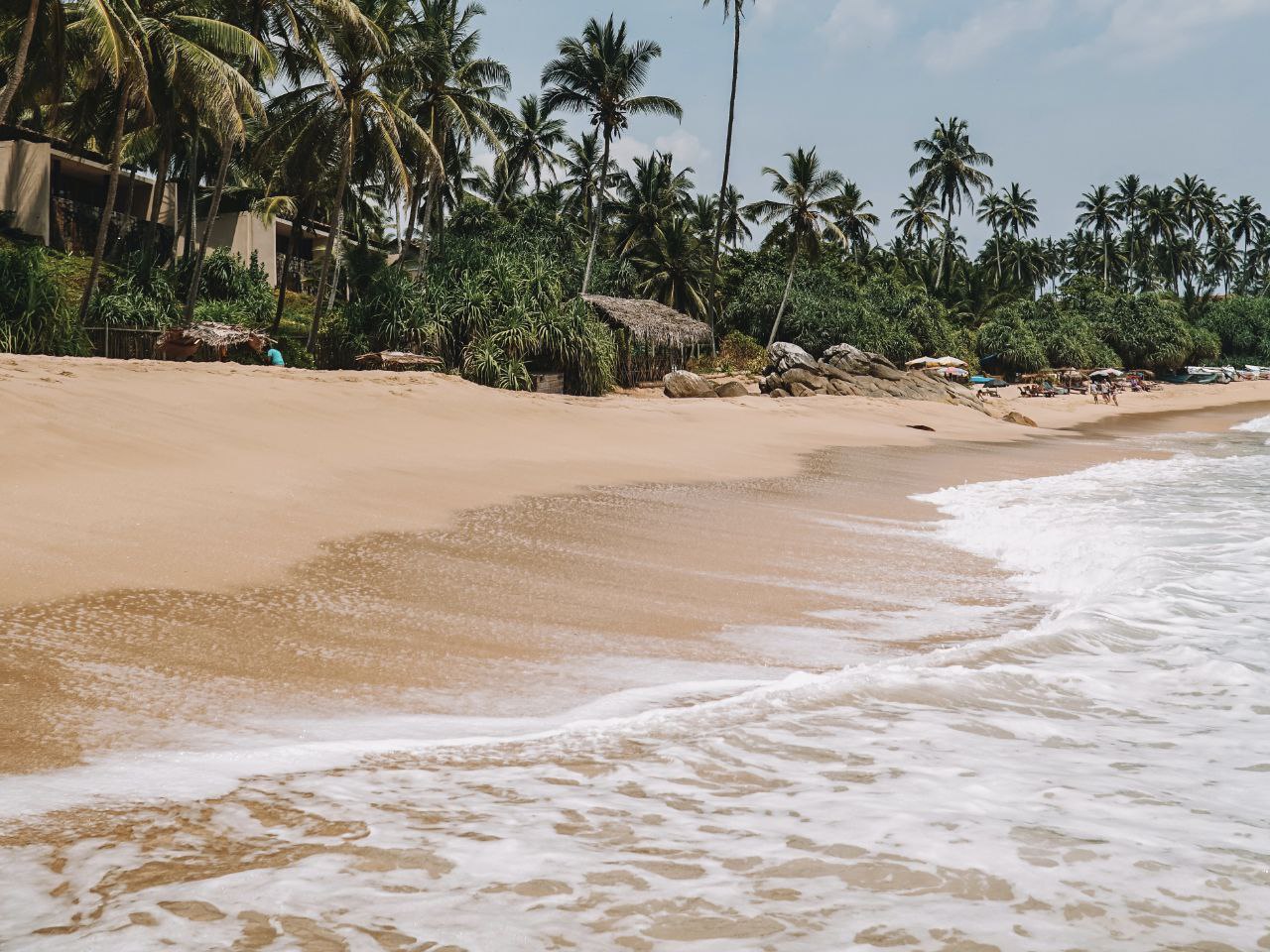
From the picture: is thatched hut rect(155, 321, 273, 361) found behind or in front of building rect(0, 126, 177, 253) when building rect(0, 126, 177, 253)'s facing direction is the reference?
in front

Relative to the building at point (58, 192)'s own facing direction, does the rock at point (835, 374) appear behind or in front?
in front

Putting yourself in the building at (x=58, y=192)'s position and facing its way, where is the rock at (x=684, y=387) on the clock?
The rock is roughly at 10 o'clock from the building.

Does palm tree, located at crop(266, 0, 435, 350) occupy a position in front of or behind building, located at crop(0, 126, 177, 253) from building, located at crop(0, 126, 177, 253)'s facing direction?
in front

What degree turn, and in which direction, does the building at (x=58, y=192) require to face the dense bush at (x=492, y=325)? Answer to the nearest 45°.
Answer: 0° — it already faces it

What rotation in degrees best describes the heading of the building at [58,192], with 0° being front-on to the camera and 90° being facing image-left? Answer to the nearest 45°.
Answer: approximately 315°

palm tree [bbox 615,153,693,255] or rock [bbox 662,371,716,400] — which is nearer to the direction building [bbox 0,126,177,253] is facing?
the rock

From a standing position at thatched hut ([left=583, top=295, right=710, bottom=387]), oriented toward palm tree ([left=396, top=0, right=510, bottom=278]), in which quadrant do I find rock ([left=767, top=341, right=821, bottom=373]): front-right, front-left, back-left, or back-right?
back-right

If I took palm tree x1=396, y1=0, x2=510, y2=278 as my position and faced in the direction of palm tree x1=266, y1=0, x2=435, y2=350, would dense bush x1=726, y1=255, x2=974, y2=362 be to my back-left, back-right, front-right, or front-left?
back-left

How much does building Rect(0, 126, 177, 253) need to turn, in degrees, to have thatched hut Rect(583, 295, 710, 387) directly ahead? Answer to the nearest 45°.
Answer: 0° — it already faces it
